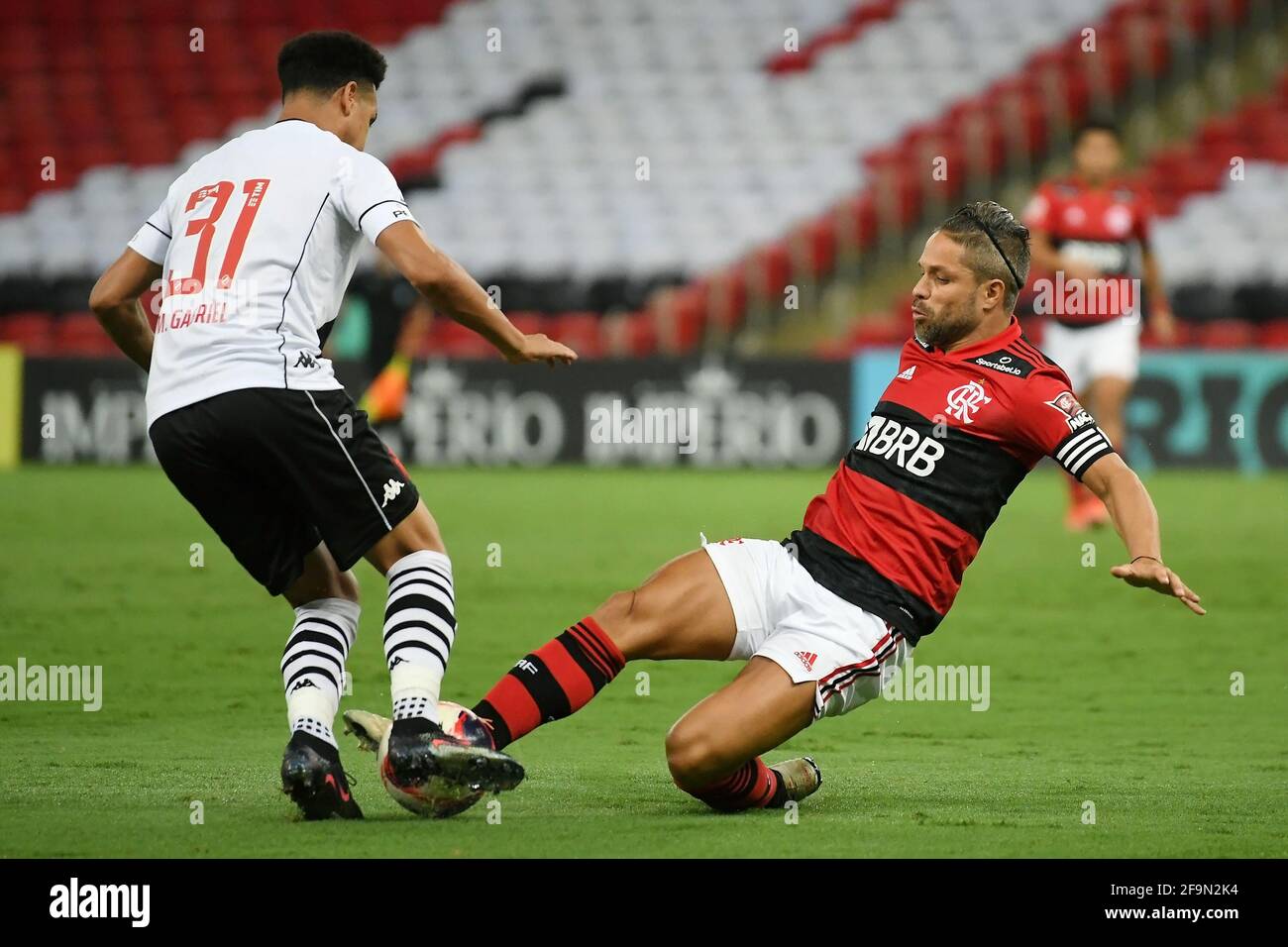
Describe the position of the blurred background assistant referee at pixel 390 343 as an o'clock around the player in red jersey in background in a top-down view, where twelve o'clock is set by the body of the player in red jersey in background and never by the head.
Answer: The blurred background assistant referee is roughly at 4 o'clock from the player in red jersey in background.

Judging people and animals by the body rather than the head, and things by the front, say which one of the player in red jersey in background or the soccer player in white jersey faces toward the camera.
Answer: the player in red jersey in background

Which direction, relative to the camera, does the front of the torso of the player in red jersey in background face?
toward the camera

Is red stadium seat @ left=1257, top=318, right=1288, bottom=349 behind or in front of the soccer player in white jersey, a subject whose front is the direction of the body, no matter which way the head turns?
in front

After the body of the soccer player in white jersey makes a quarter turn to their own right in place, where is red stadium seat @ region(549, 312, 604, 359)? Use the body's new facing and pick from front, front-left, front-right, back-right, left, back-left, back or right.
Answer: back-left

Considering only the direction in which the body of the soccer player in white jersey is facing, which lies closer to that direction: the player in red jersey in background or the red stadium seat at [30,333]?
the player in red jersey in background

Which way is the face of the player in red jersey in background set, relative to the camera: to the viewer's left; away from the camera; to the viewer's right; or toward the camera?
toward the camera

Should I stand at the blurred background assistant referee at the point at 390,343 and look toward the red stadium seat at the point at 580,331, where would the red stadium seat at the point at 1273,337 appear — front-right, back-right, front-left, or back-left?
front-right

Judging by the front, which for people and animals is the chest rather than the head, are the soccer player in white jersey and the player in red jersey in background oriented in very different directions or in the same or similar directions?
very different directions

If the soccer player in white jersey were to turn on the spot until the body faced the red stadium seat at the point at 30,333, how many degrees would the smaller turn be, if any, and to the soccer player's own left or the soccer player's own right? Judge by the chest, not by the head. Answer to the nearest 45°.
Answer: approximately 45° to the soccer player's own left

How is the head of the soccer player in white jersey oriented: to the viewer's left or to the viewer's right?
to the viewer's right

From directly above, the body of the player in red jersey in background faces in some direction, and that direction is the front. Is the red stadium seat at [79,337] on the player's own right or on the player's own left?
on the player's own right

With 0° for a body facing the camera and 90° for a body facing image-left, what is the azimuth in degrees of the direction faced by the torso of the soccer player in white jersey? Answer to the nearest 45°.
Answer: approximately 225°

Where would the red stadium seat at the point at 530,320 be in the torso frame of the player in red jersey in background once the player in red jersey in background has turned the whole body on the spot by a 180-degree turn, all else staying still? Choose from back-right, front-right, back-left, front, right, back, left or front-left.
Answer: front-left

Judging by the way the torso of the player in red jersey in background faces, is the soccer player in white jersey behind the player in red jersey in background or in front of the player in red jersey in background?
in front

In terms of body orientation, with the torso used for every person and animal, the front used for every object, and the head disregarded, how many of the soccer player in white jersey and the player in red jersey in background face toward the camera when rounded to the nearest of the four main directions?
1

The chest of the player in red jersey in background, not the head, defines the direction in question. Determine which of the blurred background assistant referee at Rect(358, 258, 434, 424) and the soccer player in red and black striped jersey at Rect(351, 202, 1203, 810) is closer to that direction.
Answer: the soccer player in red and black striped jersey

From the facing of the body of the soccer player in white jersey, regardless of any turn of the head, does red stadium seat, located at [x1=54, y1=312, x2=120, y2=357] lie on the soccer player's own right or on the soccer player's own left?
on the soccer player's own left

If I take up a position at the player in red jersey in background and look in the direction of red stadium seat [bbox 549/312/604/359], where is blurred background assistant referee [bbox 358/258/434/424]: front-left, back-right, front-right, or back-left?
front-left

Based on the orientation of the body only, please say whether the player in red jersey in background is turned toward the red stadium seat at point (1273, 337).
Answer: no
